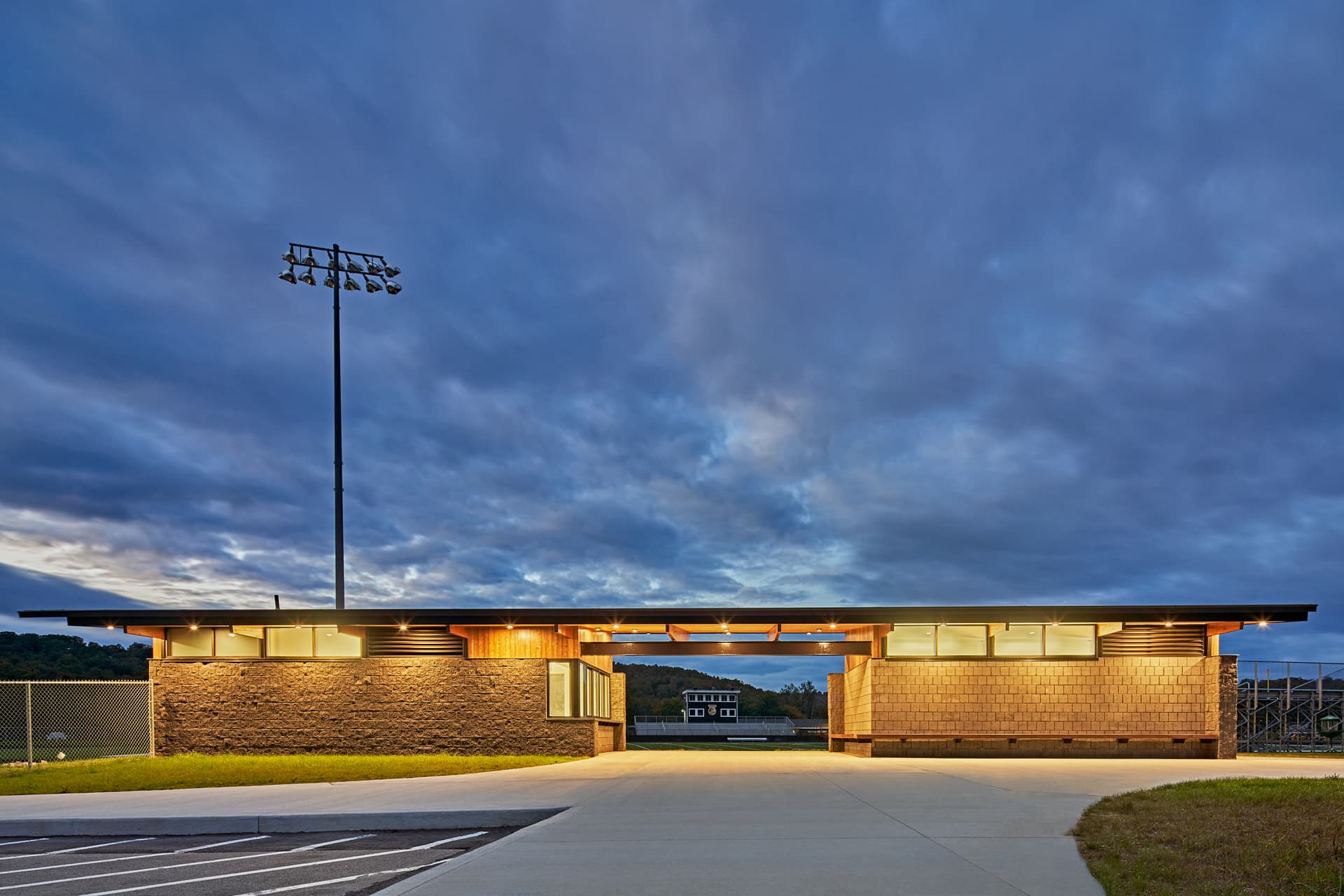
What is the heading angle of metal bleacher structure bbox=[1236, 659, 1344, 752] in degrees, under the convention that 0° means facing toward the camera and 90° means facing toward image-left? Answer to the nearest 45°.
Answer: approximately 180°

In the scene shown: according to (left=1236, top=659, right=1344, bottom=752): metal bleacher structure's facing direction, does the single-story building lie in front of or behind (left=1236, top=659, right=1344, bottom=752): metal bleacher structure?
behind

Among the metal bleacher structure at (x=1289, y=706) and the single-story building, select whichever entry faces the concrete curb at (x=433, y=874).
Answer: the single-story building

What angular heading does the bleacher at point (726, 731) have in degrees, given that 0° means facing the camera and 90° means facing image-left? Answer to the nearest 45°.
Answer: approximately 0°

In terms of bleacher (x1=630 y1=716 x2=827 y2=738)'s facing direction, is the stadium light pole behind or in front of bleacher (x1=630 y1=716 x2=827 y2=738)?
in front

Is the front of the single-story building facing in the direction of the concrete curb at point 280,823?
yes

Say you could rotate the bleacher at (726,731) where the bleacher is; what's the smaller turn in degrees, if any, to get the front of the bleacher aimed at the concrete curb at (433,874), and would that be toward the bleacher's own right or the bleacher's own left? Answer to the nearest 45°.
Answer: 0° — it already faces it
